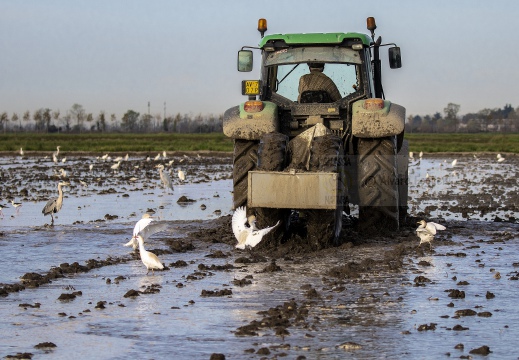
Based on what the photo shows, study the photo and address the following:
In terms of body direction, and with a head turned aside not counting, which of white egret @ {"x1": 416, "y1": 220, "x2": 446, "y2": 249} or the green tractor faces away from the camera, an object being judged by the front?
the green tractor

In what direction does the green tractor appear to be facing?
away from the camera

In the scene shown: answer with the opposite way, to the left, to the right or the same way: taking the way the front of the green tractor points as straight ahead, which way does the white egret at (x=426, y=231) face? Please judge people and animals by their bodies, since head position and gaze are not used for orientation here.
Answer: to the left

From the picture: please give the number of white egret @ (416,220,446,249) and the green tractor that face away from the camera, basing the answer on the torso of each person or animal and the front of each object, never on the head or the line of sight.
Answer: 1

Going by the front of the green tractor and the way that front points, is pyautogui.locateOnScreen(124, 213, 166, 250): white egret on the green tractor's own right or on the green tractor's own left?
on the green tractor's own left

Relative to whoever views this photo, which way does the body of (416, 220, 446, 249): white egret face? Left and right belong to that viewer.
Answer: facing the viewer and to the left of the viewer

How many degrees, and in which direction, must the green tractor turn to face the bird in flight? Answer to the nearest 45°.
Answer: approximately 135° to its left

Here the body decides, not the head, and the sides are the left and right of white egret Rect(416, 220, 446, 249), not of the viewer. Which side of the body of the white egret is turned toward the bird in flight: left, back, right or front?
front

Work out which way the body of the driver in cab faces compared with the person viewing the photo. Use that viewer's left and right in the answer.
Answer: facing away from the viewer

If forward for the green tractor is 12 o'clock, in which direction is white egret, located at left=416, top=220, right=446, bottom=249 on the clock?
The white egret is roughly at 4 o'clock from the green tractor.
